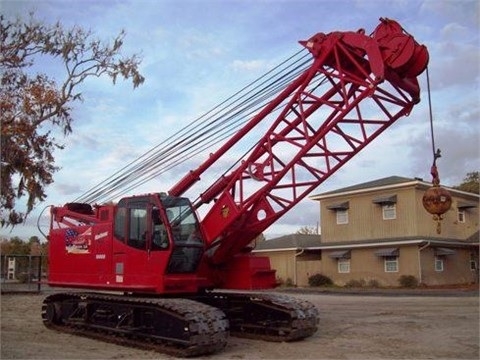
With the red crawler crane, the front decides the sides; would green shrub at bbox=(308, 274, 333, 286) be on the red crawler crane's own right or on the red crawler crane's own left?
on the red crawler crane's own left

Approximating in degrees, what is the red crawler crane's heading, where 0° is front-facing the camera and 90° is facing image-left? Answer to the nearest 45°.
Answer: approximately 315°

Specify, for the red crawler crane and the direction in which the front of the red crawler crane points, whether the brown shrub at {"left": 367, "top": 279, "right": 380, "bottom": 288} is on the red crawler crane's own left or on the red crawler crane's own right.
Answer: on the red crawler crane's own left

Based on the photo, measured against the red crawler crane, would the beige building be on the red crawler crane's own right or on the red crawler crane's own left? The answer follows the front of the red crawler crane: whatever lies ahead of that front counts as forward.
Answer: on the red crawler crane's own left

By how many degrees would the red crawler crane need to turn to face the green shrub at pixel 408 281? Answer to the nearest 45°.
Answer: approximately 90° to its left

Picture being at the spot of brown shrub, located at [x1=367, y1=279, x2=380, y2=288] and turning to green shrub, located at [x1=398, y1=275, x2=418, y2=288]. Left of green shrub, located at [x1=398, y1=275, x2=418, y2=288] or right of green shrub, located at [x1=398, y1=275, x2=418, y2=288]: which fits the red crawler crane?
right

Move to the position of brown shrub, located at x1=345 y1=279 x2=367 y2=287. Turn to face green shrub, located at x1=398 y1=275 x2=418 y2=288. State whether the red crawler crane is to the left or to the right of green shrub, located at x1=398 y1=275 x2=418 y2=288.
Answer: right

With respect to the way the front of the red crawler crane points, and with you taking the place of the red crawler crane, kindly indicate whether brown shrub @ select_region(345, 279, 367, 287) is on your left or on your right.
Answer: on your left
